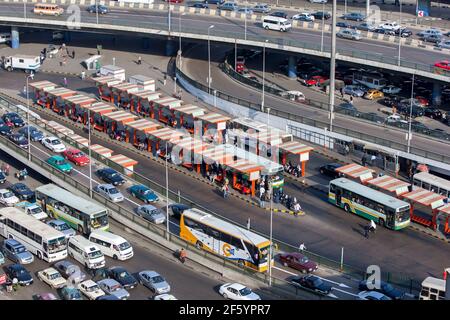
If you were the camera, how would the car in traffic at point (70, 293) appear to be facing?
facing the viewer and to the right of the viewer
